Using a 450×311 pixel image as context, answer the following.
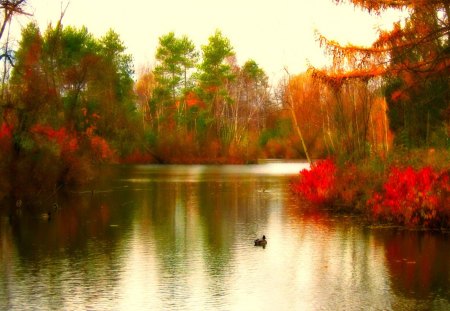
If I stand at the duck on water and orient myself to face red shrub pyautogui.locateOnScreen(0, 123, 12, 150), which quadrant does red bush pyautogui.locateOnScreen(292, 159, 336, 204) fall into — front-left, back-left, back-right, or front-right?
front-right

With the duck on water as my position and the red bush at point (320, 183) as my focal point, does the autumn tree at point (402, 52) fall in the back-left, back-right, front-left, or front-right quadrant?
front-right

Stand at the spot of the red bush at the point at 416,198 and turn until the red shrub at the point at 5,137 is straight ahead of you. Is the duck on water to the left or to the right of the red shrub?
left

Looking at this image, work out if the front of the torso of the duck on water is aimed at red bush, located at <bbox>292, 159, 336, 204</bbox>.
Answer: no

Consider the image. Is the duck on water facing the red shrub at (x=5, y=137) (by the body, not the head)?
no
